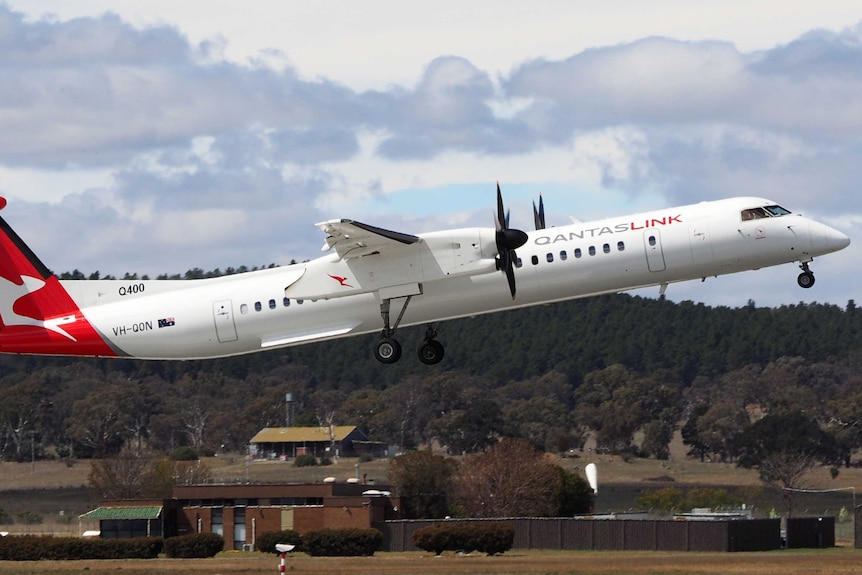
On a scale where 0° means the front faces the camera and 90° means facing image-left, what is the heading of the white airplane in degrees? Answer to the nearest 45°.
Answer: approximately 270°
